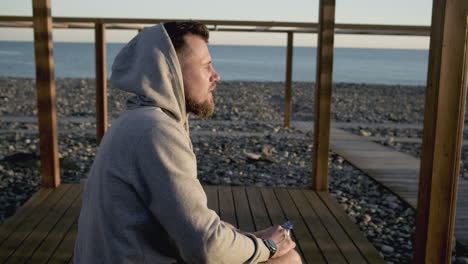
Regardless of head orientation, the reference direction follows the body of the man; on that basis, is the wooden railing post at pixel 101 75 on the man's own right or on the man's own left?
on the man's own left

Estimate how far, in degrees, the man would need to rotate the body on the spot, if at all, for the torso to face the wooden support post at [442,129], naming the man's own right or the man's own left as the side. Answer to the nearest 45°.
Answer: approximately 45° to the man's own left

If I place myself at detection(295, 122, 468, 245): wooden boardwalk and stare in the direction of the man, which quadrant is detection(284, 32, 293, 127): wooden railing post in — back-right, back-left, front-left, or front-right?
back-right

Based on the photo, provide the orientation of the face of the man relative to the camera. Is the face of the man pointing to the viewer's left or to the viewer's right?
to the viewer's right

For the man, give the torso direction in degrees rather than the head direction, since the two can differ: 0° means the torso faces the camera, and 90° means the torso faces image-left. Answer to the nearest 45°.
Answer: approximately 270°

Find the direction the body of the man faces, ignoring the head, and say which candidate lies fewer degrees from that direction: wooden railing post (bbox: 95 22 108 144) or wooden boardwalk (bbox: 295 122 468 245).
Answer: the wooden boardwalk

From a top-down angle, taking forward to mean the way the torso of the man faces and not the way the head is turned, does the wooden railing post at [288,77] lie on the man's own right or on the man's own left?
on the man's own left
